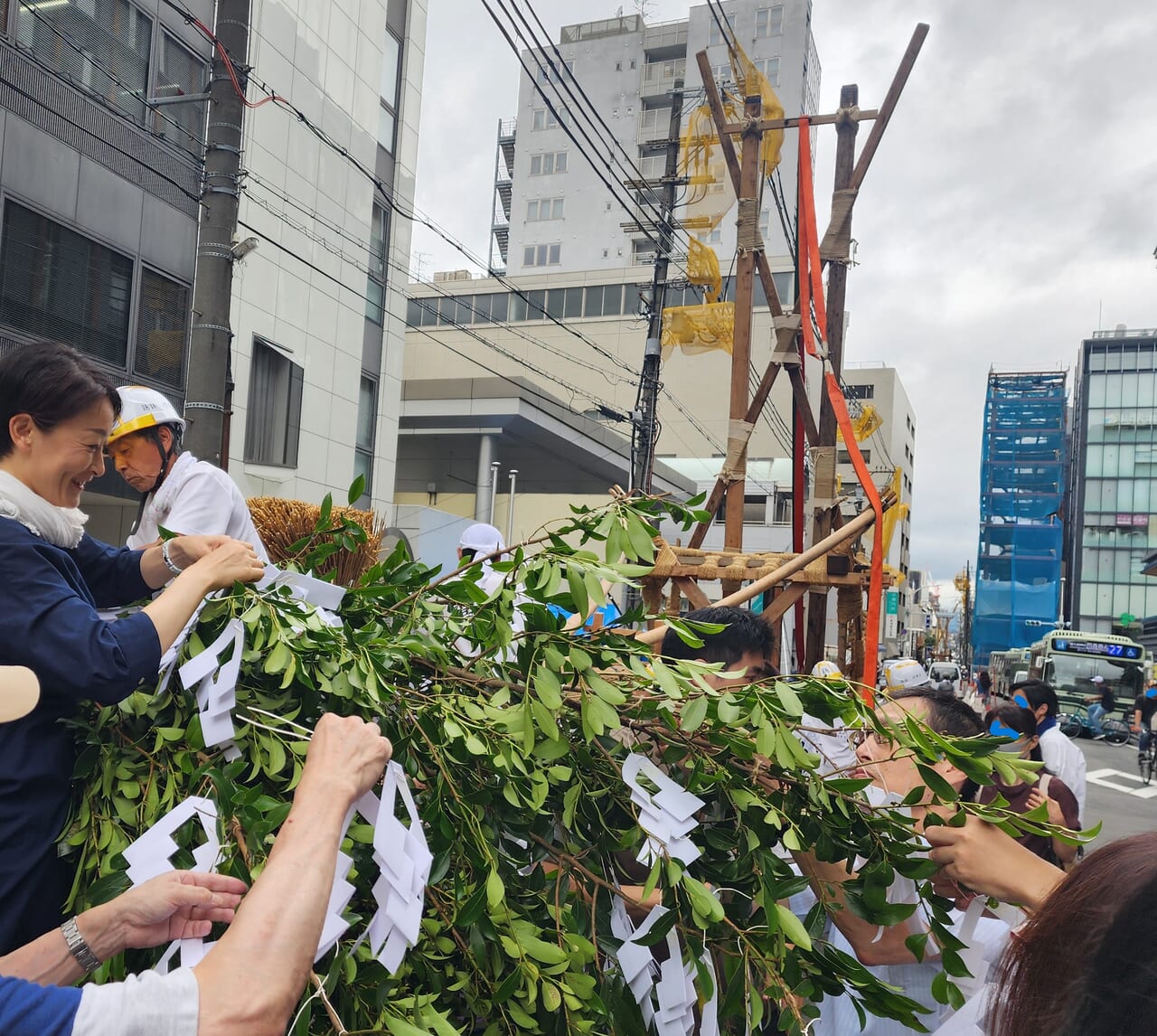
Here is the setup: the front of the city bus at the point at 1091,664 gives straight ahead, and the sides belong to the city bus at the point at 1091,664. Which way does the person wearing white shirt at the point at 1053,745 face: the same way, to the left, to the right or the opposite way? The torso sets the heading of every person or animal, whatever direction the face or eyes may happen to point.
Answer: to the right

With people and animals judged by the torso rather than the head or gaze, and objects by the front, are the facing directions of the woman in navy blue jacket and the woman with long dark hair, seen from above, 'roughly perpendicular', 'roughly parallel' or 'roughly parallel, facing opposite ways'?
roughly perpendicular

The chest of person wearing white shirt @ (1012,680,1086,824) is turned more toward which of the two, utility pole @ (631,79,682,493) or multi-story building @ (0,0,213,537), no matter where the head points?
the multi-story building

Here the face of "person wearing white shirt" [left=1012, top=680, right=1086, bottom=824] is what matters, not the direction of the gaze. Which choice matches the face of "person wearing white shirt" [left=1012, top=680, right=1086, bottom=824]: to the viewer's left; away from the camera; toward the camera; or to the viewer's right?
to the viewer's left

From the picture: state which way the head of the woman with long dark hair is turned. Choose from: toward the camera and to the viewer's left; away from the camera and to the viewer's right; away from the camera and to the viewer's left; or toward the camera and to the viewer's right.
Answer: away from the camera and to the viewer's left

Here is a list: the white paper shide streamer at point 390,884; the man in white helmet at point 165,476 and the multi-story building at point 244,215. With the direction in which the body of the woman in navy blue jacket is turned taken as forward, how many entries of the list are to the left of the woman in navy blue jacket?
2

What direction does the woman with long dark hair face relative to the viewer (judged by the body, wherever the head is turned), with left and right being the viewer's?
facing away from the viewer and to the left of the viewer

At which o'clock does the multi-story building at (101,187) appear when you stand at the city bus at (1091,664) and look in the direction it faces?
The multi-story building is roughly at 1 o'clock from the city bus.

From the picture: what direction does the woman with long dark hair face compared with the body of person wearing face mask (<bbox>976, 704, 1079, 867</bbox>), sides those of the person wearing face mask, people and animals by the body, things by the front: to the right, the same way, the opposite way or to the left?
to the right
